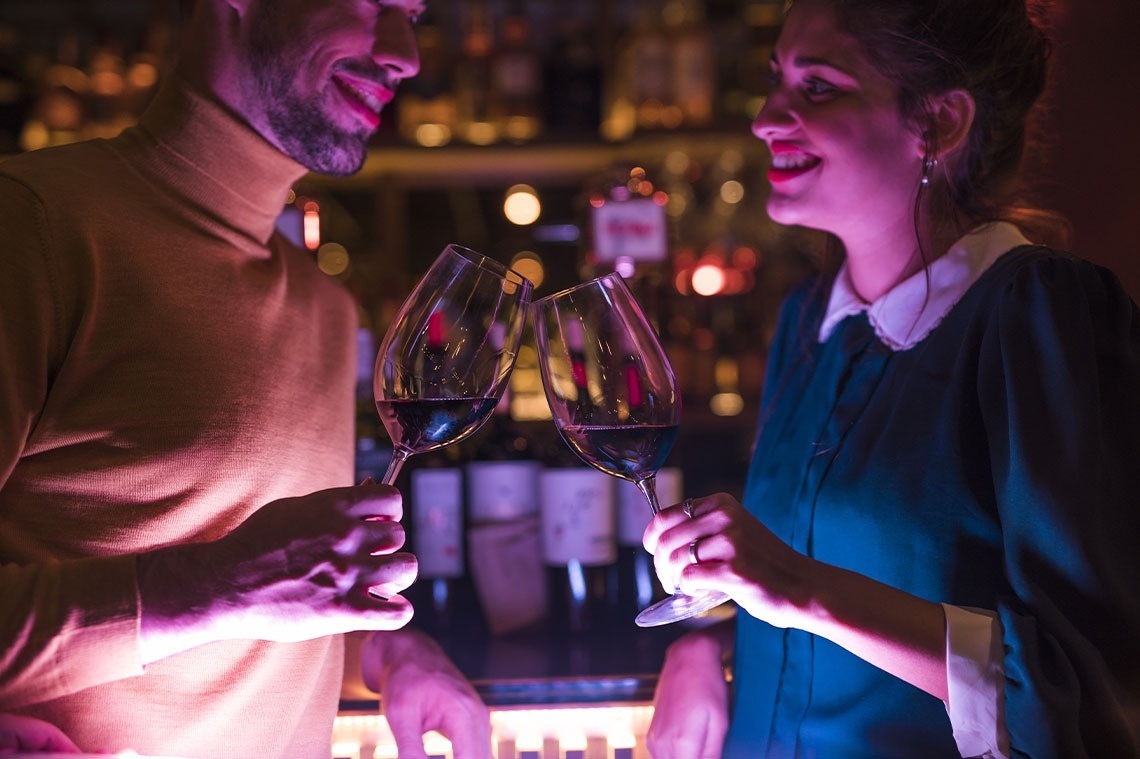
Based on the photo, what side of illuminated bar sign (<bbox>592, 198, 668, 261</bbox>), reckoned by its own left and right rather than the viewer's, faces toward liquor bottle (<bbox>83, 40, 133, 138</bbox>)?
right

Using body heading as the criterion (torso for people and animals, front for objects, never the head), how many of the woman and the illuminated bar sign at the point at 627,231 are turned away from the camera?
0

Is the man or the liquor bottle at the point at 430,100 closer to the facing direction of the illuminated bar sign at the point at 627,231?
the man

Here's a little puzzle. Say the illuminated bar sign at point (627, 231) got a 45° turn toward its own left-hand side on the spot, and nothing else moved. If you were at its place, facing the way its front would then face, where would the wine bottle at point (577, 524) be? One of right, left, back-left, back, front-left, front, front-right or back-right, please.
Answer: front-right

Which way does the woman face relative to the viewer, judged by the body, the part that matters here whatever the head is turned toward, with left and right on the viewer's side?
facing the viewer and to the left of the viewer

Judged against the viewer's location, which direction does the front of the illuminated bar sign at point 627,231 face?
facing the viewer

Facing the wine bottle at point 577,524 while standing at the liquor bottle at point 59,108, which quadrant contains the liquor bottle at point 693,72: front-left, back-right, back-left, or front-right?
front-left
